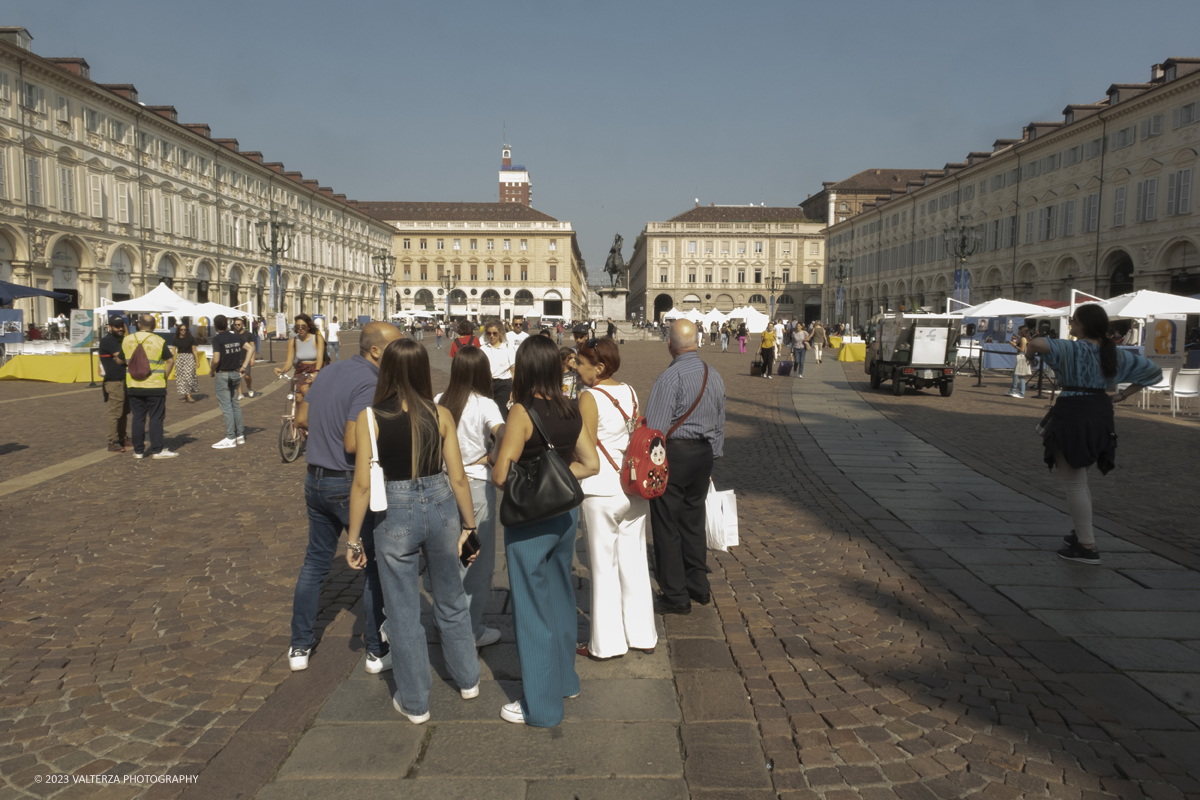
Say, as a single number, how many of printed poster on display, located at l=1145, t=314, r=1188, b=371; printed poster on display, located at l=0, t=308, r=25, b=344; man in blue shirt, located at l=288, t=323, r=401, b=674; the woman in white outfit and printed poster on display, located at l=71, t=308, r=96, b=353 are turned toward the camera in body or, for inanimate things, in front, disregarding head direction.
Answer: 3

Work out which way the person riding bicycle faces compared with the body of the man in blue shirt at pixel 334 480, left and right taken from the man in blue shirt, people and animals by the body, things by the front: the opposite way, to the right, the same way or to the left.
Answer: the opposite way

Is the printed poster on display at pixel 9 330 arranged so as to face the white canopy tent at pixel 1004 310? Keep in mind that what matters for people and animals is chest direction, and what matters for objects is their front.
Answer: no

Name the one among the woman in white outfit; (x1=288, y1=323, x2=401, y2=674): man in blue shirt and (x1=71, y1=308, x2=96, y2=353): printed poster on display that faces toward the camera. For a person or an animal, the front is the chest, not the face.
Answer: the printed poster on display

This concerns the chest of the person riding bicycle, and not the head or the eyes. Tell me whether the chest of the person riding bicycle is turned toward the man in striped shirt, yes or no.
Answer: no

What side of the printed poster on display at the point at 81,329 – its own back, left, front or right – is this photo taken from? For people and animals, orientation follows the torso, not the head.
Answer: front

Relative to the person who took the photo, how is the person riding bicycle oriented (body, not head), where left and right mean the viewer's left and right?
facing the viewer and to the left of the viewer

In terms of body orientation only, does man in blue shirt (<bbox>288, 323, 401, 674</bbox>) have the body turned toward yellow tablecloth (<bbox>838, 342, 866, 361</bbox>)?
yes

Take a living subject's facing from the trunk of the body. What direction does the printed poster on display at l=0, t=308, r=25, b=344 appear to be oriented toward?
toward the camera

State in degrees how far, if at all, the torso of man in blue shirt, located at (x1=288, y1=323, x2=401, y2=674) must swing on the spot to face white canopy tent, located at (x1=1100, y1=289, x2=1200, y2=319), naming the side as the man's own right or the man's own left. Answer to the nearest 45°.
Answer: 0° — they already face it

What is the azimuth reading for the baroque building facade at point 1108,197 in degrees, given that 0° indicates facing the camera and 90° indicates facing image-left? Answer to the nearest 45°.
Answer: approximately 45°

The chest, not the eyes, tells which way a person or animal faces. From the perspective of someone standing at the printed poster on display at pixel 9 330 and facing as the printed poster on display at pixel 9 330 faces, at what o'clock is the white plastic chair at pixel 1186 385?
The white plastic chair is roughly at 11 o'clock from the printed poster on display.

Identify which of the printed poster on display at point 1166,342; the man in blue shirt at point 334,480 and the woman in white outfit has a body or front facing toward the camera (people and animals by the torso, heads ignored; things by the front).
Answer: the printed poster on display

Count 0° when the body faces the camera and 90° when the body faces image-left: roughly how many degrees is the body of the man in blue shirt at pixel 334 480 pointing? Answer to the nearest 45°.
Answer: approximately 225°

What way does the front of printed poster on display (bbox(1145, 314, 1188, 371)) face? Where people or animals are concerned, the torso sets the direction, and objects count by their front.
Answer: toward the camera

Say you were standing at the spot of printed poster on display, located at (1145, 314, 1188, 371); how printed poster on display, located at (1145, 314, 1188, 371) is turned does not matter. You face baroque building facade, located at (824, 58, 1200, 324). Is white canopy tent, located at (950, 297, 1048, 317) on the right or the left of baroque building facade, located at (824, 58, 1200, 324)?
left

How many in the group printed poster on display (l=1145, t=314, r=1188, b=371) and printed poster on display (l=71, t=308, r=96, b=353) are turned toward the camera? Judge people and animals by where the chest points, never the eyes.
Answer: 2

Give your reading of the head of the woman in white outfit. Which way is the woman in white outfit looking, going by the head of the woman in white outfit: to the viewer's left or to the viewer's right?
to the viewer's left
